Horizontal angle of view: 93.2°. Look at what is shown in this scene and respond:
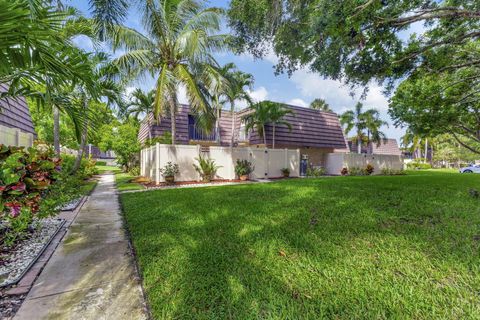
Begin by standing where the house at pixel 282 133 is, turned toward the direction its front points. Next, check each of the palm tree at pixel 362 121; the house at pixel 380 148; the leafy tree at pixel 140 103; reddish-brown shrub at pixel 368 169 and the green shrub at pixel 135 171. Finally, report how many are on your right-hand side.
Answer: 2

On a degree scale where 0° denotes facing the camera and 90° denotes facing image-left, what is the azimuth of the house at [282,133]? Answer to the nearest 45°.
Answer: approximately 0°

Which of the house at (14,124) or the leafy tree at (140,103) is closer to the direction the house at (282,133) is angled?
the house

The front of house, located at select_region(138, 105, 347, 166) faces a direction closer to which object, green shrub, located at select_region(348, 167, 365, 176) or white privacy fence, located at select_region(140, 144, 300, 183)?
the white privacy fence

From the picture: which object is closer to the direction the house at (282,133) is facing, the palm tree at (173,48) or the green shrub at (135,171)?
the palm tree

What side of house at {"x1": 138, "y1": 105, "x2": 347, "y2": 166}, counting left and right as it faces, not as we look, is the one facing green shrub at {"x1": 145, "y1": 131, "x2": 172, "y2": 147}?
right

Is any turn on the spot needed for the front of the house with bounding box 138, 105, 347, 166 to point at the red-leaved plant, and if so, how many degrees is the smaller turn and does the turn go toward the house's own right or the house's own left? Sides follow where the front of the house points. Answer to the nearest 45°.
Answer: approximately 45° to the house's own right

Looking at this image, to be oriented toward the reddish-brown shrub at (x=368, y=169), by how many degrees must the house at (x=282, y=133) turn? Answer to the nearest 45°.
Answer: approximately 90° to its left

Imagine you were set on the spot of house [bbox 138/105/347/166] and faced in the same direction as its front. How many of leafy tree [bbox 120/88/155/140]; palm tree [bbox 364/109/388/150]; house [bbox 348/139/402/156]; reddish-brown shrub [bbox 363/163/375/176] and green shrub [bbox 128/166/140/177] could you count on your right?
2

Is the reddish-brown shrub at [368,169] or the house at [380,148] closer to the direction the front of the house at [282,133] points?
the reddish-brown shrub

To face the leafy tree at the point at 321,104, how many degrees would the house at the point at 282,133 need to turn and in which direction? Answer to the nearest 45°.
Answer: approximately 135° to its left
